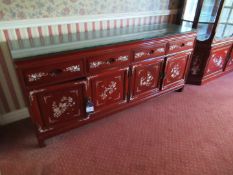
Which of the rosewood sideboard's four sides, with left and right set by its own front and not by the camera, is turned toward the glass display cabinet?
left

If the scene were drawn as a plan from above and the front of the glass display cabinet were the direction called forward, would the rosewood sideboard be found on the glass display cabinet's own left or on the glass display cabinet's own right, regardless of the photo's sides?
on the glass display cabinet's own right

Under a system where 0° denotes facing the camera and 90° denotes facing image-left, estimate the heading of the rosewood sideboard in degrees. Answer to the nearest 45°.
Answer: approximately 315°
